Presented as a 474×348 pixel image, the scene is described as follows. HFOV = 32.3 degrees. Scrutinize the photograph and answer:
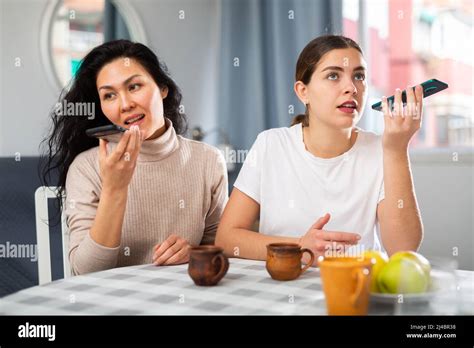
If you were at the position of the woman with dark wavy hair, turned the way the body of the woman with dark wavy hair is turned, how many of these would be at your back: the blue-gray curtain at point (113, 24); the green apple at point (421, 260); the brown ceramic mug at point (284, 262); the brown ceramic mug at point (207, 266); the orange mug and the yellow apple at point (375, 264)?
1

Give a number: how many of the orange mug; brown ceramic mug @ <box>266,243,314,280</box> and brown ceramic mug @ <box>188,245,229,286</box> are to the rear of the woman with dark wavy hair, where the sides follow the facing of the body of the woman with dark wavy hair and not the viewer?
0

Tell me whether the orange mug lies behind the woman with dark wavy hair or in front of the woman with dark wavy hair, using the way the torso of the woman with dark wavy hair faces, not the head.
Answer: in front

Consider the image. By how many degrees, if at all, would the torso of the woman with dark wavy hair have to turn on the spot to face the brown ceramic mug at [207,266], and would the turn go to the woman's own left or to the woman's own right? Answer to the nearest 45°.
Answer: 0° — they already face it

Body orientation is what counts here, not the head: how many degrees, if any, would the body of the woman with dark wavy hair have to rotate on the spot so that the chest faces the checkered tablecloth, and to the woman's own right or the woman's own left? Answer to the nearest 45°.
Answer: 0° — they already face it

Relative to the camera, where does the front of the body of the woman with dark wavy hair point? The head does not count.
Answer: toward the camera

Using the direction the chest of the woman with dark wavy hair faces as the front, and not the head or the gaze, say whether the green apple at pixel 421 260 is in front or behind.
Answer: in front

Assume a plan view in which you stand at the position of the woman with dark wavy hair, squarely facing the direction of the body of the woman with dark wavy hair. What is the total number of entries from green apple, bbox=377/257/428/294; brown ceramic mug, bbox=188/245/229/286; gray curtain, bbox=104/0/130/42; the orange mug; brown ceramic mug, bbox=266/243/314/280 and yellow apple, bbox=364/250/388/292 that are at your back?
1

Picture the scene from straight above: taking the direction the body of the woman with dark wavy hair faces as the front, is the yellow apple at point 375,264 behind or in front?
in front

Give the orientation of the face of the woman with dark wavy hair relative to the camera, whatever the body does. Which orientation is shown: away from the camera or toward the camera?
toward the camera
